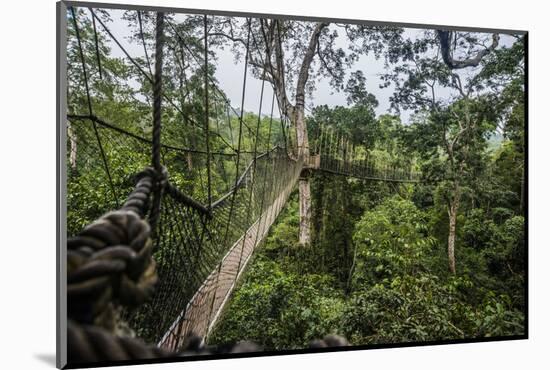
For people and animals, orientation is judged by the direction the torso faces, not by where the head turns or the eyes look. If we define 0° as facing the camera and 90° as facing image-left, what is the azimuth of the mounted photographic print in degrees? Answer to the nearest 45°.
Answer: approximately 315°
